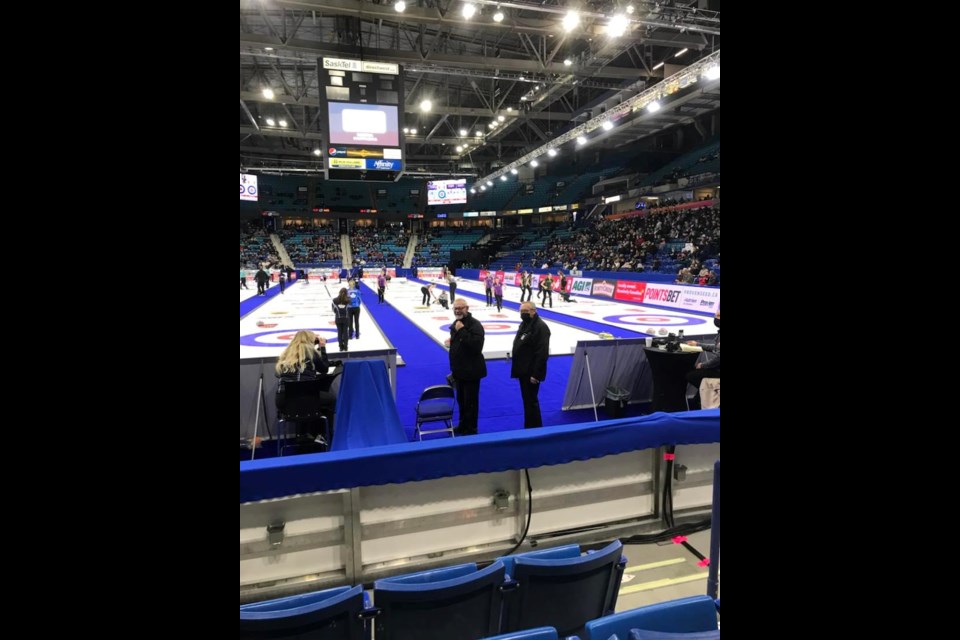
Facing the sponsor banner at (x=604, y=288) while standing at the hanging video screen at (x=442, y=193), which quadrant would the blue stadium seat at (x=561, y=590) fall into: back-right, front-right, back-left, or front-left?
front-right

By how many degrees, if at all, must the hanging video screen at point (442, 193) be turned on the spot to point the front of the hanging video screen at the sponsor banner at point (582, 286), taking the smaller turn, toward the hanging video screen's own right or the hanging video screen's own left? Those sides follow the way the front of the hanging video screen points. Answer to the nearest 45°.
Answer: approximately 45° to the hanging video screen's own left

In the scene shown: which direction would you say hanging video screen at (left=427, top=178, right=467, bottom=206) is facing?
toward the camera

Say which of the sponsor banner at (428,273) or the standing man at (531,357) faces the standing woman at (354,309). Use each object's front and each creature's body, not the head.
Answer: the sponsor banner

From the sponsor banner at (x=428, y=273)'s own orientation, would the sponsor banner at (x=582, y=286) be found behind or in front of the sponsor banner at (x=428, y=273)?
in front

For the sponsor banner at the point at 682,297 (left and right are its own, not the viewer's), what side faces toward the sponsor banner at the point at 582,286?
right

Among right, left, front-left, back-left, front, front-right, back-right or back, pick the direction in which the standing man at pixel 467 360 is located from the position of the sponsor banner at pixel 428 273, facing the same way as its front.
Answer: front

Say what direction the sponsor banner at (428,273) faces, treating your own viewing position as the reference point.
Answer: facing the viewer

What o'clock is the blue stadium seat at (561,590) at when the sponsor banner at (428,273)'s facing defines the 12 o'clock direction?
The blue stadium seat is roughly at 12 o'clock from the sponsor banner.

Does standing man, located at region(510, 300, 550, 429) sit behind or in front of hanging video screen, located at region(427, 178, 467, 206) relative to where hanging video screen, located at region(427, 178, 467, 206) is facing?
in front

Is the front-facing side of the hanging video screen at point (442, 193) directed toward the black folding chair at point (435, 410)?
yes

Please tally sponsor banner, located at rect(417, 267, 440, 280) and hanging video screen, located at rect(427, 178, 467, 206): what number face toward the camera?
2

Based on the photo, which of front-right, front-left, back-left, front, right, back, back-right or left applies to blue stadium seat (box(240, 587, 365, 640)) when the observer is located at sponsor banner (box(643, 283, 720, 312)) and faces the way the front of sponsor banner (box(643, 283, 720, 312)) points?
front-left

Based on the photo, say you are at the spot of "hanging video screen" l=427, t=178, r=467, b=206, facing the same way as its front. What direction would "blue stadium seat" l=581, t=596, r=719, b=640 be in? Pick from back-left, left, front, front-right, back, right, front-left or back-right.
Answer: front
